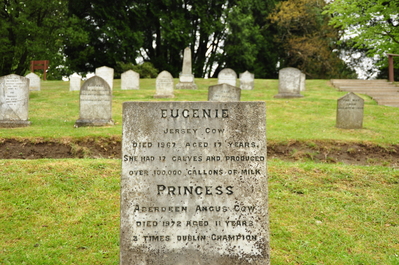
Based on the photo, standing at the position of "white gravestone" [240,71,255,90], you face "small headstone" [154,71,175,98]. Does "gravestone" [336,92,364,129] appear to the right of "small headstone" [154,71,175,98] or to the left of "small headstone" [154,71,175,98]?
left

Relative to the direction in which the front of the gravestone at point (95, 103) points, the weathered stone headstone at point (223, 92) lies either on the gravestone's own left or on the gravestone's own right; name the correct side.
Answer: on the gravestone's own left

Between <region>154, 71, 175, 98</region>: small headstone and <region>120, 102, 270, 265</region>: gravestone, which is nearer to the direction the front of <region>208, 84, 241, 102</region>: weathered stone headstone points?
the gravestone

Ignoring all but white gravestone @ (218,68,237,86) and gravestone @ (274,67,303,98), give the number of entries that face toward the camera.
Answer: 2

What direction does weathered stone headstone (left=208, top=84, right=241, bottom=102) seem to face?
toward the camera

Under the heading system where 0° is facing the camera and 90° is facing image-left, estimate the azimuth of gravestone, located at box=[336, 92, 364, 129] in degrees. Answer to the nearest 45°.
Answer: approximately 0°

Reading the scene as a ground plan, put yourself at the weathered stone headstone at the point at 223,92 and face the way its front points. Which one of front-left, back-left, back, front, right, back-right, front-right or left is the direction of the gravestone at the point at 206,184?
front

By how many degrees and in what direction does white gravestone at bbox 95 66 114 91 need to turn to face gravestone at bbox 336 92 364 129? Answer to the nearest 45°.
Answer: approximately 45° to its left

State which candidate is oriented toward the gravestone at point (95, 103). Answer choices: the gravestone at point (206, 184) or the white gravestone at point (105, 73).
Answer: the white gravestone

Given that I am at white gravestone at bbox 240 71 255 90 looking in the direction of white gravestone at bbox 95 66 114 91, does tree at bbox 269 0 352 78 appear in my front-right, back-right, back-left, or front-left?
back-right

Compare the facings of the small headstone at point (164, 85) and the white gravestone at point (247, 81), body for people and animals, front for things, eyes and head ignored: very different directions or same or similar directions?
same or similar directions

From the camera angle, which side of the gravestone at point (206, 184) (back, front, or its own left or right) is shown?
front

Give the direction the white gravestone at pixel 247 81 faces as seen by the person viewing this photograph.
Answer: facing the viewer

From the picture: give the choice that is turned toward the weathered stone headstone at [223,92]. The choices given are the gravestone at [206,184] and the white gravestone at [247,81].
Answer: the white gravestone
